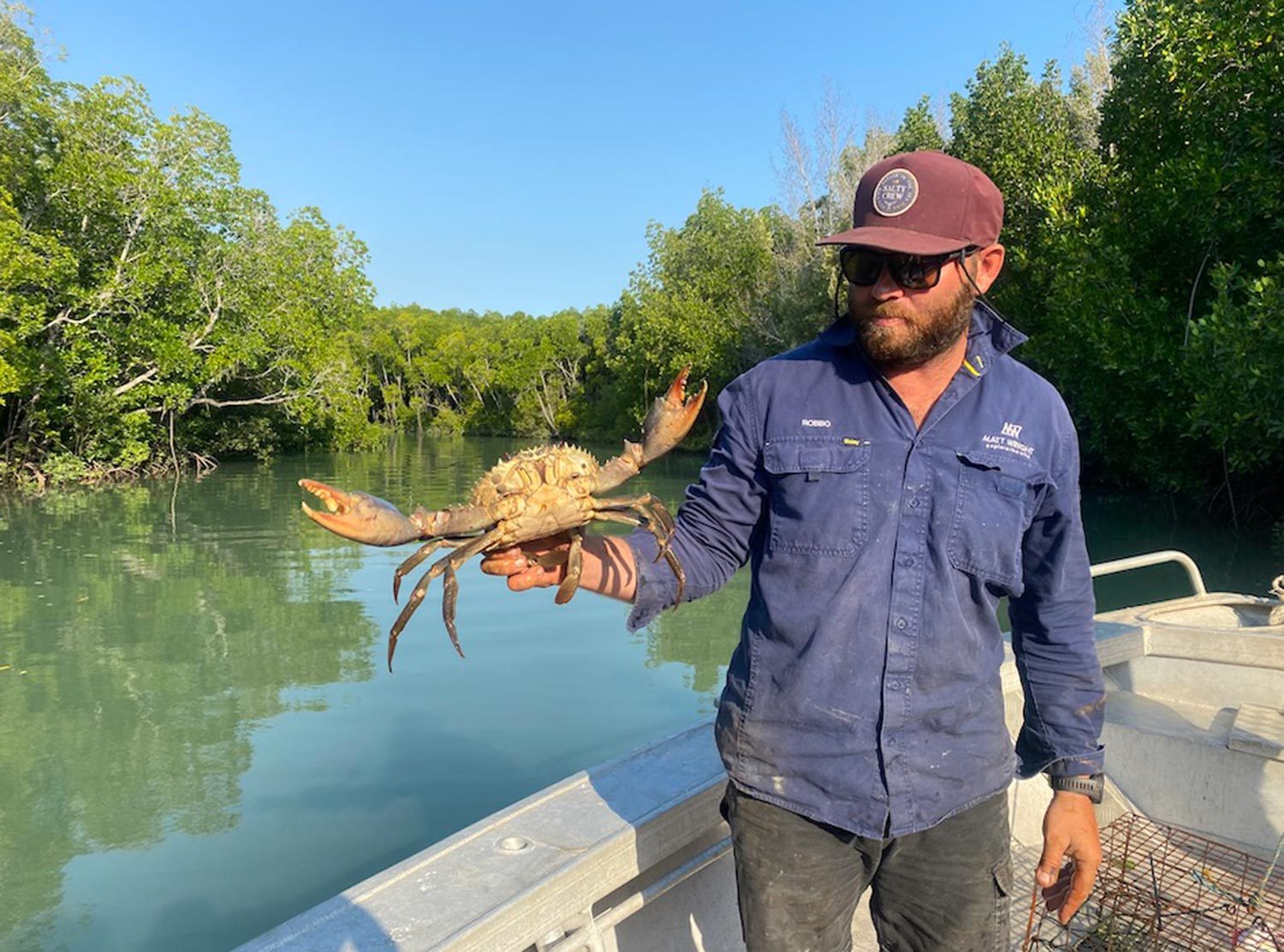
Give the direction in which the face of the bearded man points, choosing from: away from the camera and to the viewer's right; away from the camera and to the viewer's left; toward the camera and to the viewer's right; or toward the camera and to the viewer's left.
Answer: toward the camera and to the viewer's left

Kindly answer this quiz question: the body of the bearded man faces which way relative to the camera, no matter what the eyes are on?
toward the camera
